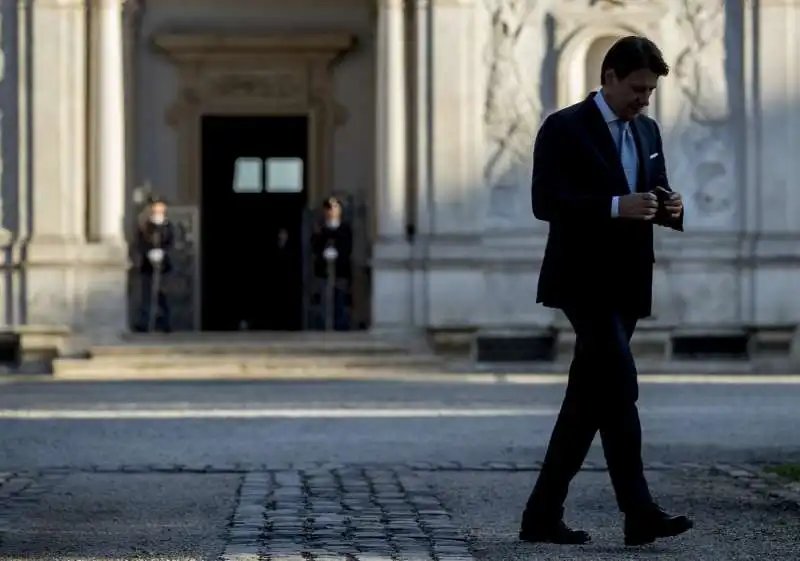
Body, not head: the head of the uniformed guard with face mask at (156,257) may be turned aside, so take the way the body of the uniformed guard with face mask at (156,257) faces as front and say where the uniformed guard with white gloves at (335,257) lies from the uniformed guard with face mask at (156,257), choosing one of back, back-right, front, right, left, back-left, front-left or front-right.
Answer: left

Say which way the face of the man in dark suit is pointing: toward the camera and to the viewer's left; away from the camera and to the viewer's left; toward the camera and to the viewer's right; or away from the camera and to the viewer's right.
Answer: toward the camera and to the viewer's right

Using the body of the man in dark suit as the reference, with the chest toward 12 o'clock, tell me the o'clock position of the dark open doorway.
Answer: The dark open doorway is roughly at 7 o'clock from the man in dark suit.

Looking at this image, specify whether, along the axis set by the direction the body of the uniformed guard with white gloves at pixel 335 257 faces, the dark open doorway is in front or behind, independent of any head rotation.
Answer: behind

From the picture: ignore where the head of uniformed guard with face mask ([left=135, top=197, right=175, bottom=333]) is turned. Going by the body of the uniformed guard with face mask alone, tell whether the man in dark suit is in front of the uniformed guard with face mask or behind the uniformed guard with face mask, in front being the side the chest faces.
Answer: in front

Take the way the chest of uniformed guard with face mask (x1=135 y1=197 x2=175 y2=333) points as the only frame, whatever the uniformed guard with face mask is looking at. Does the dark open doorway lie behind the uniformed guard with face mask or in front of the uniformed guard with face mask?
behind

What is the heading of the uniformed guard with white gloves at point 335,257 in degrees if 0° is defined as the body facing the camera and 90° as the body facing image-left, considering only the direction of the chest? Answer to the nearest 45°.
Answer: approximately 0°

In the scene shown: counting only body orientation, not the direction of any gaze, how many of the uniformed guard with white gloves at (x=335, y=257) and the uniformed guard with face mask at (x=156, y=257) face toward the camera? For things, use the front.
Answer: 2
